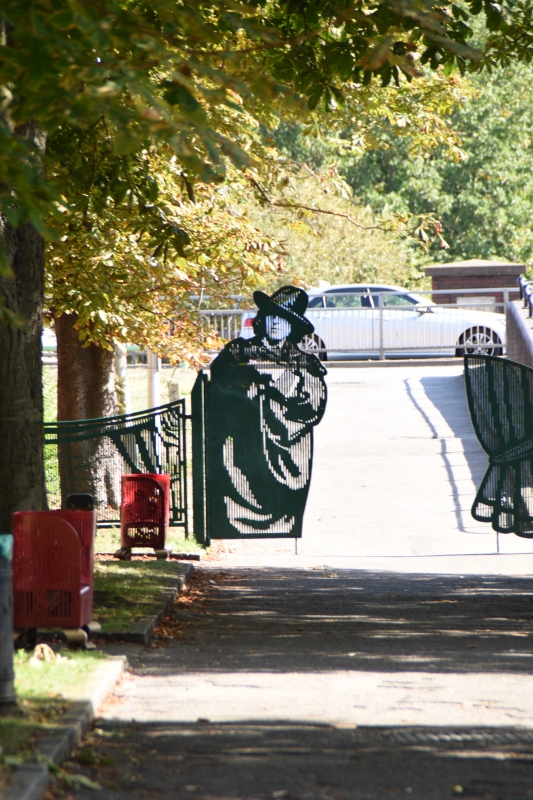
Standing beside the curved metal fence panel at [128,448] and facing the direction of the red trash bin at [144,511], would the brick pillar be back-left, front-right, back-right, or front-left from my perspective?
back-left

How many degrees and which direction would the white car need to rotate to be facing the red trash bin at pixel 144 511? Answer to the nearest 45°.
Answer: approximately 90° to its right

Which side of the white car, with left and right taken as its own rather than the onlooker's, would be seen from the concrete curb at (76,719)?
right

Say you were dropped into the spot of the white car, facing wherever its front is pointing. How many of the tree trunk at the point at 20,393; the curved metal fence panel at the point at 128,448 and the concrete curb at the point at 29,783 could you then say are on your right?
3

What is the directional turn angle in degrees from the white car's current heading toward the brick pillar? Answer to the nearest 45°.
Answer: approximately 45° to its left

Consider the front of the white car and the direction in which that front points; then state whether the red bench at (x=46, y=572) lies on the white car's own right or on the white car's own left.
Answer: on the white car's own right

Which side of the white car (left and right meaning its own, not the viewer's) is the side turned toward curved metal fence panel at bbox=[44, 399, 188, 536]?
right

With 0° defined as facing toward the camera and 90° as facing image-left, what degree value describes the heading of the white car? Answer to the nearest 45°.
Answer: approximately 270°

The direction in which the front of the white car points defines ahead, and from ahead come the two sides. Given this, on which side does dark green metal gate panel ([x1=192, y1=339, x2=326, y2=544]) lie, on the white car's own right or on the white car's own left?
on the white car's own right

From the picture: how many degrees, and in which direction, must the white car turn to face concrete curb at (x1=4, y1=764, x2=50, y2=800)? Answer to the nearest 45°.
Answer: approximately 90° to its right

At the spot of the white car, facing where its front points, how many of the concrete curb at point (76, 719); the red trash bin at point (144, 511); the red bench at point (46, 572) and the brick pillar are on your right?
3

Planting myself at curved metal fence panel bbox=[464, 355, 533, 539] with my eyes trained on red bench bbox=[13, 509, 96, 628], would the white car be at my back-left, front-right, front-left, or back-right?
back-right
